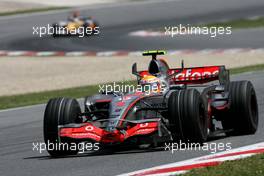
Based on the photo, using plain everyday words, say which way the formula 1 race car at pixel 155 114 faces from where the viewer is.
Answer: facing the viewer and to the left of the viewer

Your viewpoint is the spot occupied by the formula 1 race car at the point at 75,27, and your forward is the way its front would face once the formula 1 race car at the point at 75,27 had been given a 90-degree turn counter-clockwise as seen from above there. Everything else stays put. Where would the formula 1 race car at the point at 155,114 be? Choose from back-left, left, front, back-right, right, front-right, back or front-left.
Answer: front-right
